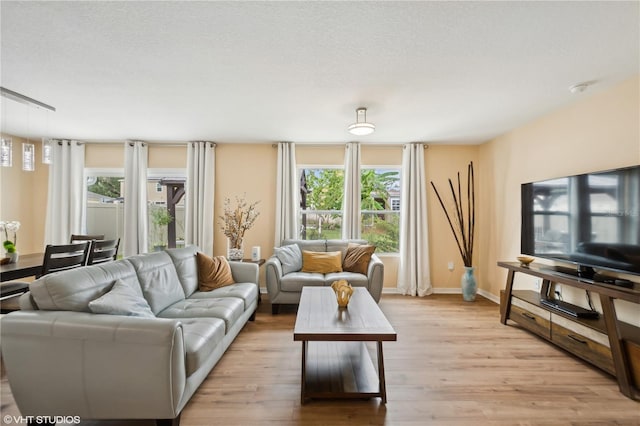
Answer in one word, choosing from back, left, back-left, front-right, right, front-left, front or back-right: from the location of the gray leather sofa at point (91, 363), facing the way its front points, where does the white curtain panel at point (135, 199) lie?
back-left

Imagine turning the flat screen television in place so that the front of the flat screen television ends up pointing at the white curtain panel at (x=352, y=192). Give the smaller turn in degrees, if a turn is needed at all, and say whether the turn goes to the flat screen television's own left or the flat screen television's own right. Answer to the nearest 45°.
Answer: approximately 45° to the flat screen television's own right

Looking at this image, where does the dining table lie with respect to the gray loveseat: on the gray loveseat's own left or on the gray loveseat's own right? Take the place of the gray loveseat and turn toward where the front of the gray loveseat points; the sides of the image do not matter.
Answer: on the gray loveseat's own right

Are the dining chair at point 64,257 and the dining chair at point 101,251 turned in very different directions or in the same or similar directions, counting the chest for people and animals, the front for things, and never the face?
same or similar directions

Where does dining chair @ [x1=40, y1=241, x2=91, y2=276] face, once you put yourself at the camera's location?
facing away from the viewer and to the left of the viewer

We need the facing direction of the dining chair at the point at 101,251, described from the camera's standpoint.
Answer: facing away from the viewer and to the left of the viewer

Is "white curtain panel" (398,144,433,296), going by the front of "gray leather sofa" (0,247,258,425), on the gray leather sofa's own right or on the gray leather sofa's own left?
on the gray leather sofa's own left

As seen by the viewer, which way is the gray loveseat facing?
toward the camera

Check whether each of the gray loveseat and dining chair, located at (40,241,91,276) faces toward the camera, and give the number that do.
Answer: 1

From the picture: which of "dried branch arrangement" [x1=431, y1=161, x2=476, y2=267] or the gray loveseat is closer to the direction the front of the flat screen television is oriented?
the gray loveseat

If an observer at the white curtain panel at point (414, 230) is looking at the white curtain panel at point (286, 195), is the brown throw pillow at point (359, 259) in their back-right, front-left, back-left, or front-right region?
front-left
